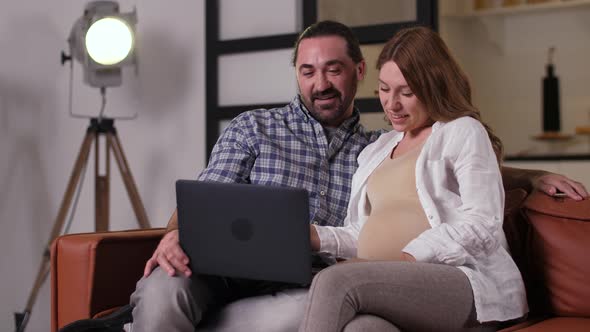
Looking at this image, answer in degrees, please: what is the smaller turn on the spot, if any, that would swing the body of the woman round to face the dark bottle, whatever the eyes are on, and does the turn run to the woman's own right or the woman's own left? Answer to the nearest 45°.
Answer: approximately 135° to the woman's own right

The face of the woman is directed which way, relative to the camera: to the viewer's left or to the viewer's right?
to the viewer's left

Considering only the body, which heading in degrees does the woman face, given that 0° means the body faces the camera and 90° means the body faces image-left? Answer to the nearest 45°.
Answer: approximately 45°

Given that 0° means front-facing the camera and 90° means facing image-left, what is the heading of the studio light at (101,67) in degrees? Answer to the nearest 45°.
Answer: approximately 315°

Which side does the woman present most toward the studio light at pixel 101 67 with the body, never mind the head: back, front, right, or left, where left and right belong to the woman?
right

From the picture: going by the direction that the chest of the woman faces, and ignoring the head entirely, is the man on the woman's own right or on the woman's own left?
on the woman's own right

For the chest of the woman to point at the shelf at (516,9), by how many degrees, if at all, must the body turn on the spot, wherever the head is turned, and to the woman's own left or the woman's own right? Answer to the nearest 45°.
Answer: approximately 135° to the woman's own right

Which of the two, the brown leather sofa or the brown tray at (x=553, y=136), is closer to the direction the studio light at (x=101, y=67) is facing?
the brown leather sofa
